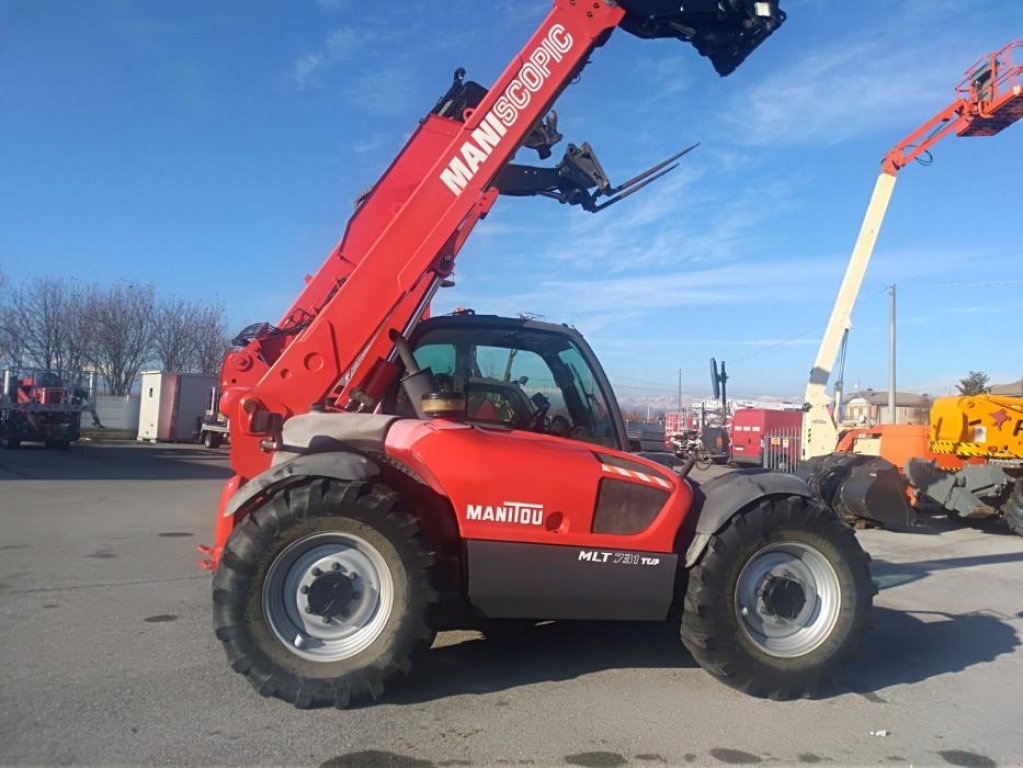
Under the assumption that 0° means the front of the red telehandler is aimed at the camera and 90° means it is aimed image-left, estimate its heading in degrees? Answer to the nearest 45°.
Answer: approximately 270°

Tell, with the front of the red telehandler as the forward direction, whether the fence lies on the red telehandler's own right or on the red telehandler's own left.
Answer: on the red telehandler's own left

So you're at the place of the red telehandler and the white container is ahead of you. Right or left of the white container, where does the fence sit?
right

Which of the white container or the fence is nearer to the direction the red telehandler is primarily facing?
the fence

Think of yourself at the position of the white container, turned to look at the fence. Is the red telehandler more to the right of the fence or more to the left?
right

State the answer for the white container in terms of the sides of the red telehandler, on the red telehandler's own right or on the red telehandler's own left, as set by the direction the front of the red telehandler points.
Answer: on the red telehandler's own left
